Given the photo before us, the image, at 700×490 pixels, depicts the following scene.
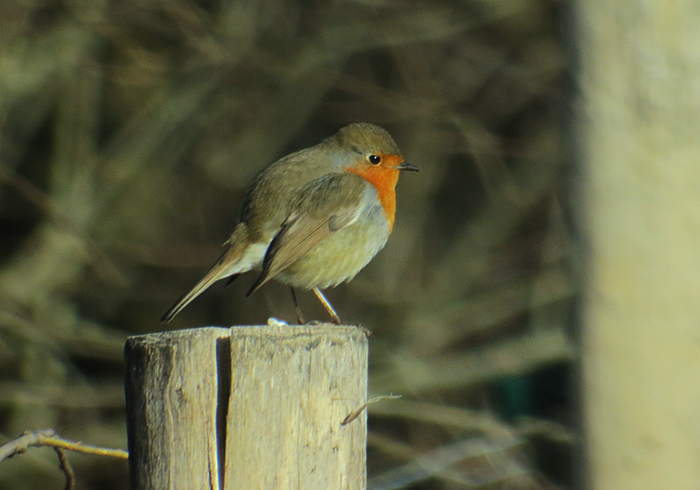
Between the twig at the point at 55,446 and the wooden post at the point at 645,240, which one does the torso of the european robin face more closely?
the wooden post

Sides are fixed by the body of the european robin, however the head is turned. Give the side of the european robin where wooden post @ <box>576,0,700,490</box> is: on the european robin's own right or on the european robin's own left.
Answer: on the european robin's own right

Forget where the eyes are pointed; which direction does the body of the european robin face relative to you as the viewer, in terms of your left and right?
facing to the right of the viewer
